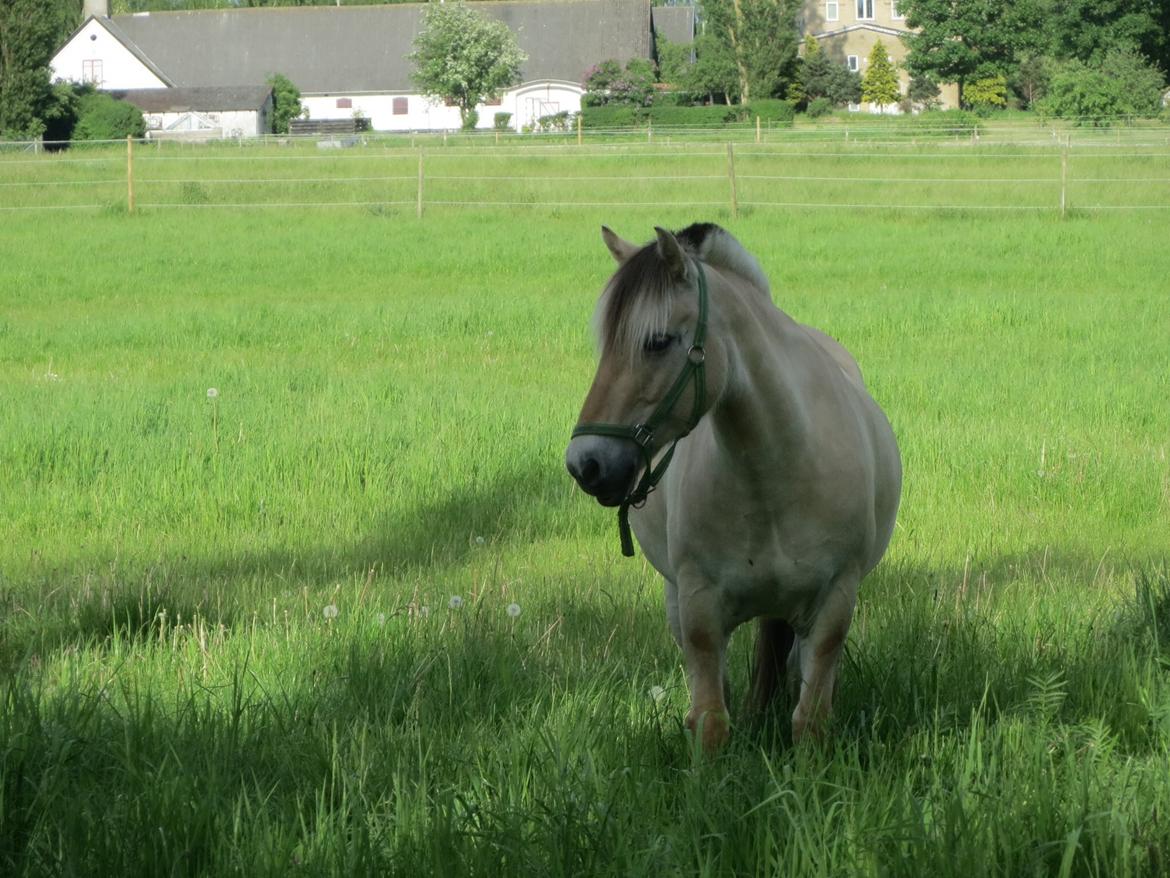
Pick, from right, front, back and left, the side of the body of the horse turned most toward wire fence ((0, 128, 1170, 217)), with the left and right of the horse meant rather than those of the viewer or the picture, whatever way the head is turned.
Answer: back

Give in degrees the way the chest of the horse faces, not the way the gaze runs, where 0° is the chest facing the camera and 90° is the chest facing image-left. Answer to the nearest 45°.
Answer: approximately 0°
